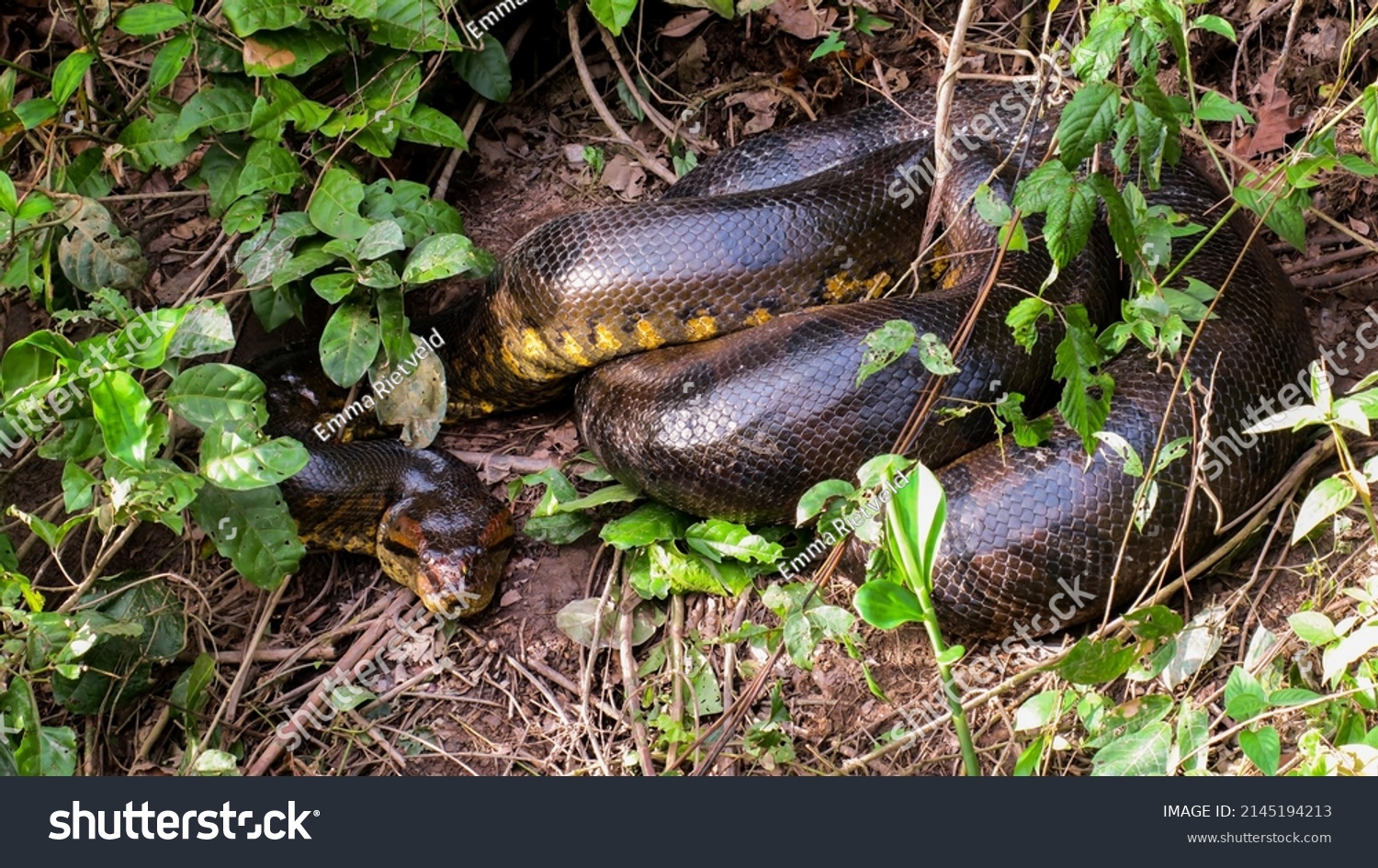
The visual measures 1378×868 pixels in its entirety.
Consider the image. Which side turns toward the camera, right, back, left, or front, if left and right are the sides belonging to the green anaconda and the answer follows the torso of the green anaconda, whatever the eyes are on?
front

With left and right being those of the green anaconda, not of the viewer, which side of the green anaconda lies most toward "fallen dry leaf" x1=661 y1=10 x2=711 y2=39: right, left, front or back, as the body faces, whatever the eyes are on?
back

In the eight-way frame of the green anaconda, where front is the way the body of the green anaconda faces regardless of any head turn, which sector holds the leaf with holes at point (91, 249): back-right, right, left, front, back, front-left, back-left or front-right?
right
